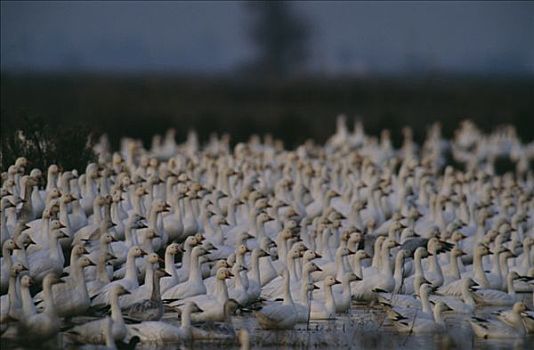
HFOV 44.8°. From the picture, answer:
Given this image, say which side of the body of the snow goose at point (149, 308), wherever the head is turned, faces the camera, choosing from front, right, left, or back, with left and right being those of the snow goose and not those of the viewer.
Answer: right

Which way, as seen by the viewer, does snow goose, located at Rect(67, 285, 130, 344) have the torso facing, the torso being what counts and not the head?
to the viewer's right
